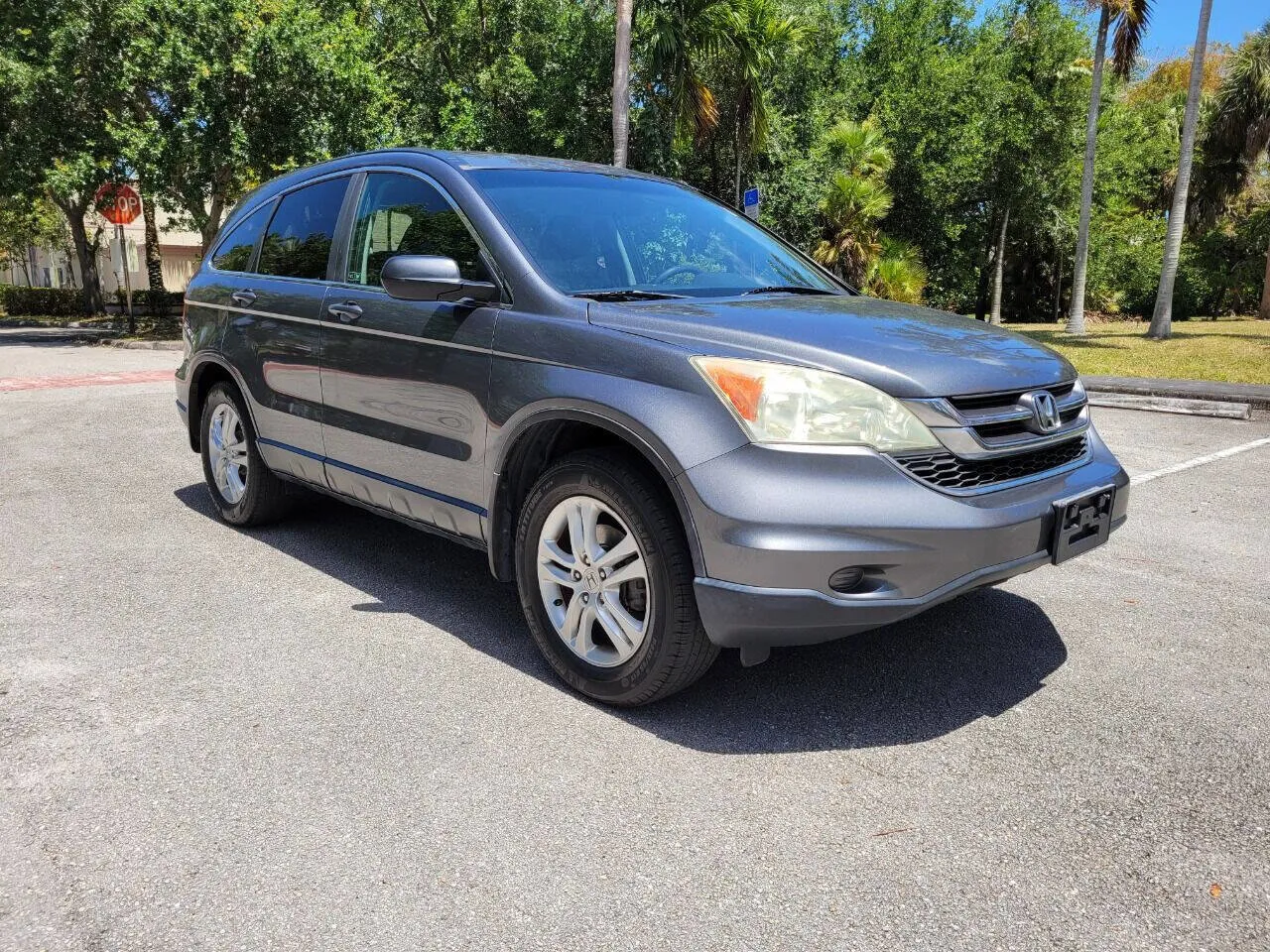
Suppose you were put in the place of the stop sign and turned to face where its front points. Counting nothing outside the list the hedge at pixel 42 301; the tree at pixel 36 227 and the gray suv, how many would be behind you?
2

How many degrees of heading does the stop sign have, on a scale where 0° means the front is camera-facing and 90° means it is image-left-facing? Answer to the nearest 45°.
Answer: approximately 0°

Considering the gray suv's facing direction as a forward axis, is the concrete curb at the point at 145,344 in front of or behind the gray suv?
behind

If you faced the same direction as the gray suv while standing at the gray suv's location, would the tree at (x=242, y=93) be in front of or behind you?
behind

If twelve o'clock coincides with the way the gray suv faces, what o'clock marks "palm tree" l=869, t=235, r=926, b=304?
The palm tree is roughly at 8 o'clock from the gray suv.

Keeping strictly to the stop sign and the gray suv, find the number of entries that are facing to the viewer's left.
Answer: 0

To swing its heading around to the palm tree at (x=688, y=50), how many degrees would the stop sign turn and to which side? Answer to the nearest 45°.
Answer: approximately 45° to its left

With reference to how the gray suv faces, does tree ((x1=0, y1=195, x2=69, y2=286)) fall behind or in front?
behind

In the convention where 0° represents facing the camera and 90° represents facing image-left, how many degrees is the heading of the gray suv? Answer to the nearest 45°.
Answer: approximately 315°

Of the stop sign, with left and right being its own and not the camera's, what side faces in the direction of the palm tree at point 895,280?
left

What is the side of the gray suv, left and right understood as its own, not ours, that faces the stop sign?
back
